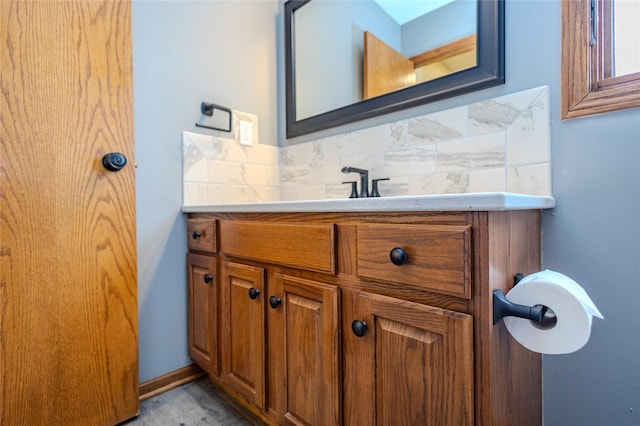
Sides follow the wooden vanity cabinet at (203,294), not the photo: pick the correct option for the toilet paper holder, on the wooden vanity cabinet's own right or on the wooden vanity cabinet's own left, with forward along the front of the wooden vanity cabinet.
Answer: on the wooden vanity cabinet's own left

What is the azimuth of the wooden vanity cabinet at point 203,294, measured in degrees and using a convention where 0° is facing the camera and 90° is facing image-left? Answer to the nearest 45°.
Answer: approximately 45°

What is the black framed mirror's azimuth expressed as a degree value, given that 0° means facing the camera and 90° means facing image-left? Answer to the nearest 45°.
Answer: approximately 45°
